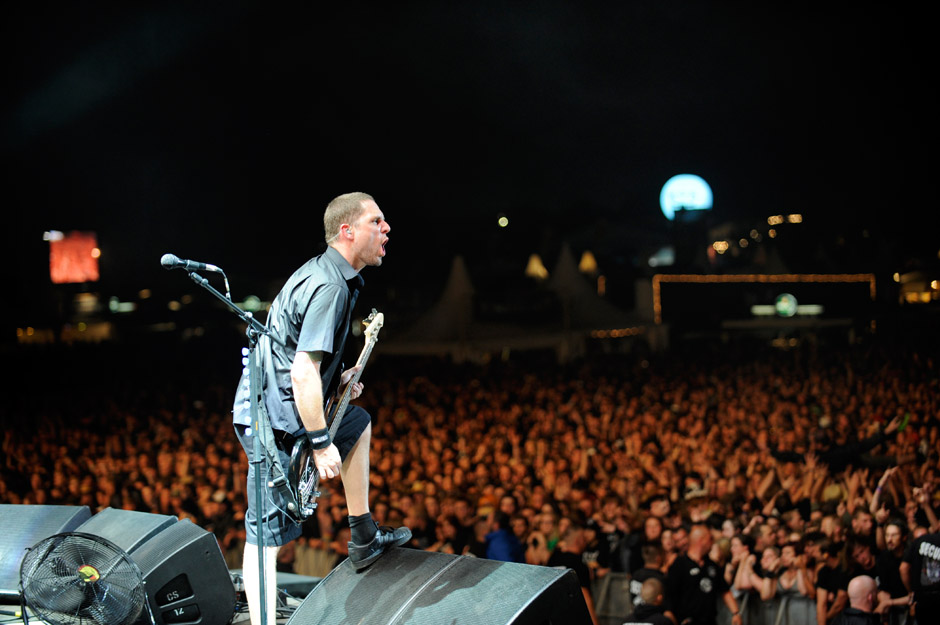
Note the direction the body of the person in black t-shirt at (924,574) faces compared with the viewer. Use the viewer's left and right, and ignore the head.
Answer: facing away from the viewer

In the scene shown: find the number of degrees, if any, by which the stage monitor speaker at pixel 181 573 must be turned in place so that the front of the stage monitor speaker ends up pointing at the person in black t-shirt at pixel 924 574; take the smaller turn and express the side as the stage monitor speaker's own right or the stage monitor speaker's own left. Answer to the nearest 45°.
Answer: approximately 135° to the stage monitor speaker's own left

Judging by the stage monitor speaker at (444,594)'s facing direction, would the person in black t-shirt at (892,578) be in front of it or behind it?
behind

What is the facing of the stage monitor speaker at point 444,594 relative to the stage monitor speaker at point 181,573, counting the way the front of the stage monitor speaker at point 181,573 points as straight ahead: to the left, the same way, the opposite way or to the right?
the same way

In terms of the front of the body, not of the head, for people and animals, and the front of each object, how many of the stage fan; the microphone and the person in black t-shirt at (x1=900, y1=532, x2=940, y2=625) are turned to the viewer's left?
1

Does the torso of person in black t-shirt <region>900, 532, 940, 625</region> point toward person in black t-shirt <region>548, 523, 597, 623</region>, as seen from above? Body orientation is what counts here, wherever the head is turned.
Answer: no

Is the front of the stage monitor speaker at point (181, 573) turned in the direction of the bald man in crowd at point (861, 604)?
no

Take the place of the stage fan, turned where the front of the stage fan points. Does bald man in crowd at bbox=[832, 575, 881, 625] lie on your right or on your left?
on your left
